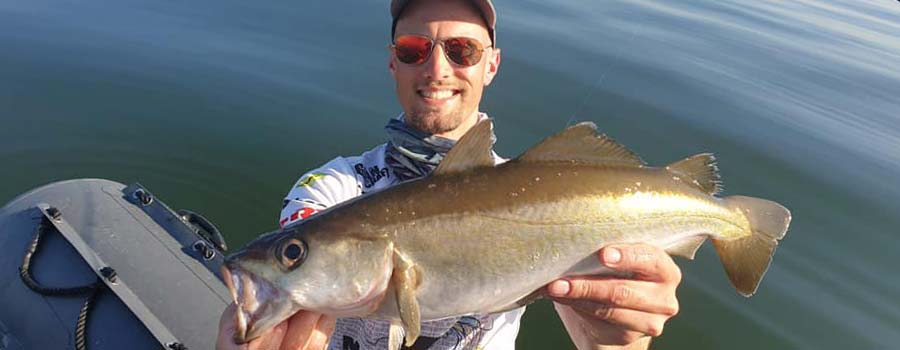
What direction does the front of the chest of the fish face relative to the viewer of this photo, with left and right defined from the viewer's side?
facing to the left of the viewer

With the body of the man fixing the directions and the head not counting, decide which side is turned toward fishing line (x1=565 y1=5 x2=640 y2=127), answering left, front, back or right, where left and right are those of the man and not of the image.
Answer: back

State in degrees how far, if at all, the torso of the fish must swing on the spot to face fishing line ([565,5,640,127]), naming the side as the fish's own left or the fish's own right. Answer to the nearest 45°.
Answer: approximately 90° to the fish's own right

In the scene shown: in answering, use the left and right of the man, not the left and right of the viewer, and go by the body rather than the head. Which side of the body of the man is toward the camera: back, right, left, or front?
front
